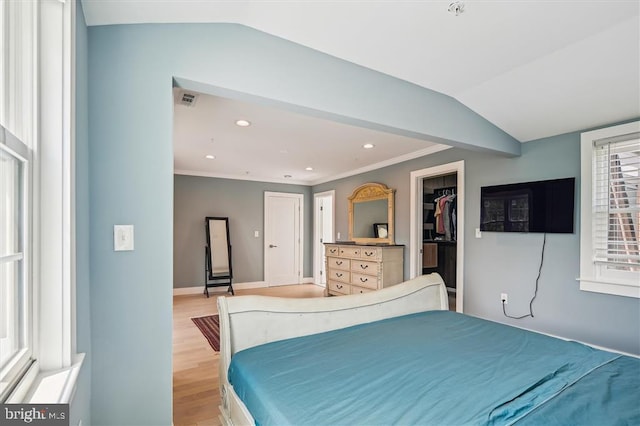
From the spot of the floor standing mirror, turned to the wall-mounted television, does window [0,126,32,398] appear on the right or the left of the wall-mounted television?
right

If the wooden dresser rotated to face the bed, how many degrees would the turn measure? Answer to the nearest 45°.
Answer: approximately 45° to its left

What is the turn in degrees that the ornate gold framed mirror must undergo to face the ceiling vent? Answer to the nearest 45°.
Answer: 0° — it already faces it

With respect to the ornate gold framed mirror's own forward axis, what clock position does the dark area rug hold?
The dark area rug is roughly at 12 o'clock from the ornate gold framed mirror.

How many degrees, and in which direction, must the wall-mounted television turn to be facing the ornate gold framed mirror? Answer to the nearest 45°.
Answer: approximately 90° to its right

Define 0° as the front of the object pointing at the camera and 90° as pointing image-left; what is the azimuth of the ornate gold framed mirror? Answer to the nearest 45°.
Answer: approximately 45°

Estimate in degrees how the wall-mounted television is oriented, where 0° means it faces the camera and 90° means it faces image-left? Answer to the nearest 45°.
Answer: approximately 45°

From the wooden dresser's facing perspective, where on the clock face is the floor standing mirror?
The floor standing mirror is roughly at 2 o'clock from the wooden dresser.

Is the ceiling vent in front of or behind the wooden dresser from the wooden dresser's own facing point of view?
in front

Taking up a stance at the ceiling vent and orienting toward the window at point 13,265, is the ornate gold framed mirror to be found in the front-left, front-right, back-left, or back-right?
back-left

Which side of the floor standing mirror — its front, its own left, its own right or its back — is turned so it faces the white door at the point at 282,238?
left

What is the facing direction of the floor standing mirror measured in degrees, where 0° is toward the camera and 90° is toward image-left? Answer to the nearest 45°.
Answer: approximately 315°

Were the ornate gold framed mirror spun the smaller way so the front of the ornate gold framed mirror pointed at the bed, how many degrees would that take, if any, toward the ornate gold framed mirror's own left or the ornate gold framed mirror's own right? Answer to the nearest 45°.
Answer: approximately 45° to the ornate gold framed mirror's own left
